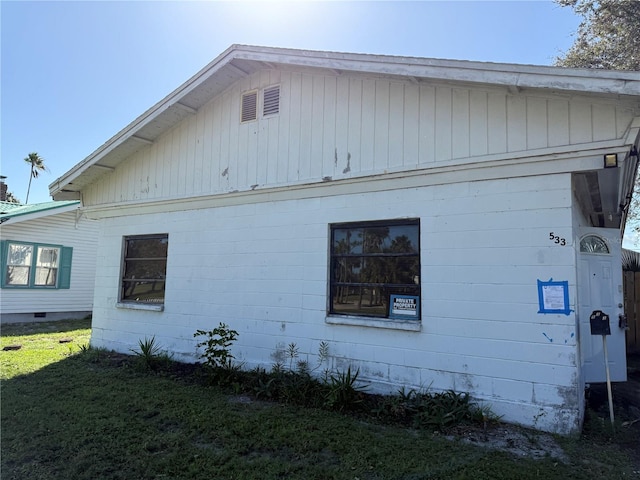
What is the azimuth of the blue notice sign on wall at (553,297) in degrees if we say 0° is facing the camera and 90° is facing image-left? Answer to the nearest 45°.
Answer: approximately 0°

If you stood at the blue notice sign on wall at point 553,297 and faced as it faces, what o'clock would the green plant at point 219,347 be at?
The green plant is roughly at 3 o'clock from the blue notice sign on wall.

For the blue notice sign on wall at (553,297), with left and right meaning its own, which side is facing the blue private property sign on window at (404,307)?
right

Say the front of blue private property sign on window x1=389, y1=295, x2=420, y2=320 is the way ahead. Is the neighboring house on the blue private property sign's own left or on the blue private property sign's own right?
on the blue private property sign's own right

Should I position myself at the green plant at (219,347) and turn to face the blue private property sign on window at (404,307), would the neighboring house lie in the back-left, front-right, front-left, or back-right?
back-left

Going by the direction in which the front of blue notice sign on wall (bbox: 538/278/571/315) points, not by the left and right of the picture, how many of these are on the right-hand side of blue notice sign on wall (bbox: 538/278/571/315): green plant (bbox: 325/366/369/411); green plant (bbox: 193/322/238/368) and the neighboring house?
3

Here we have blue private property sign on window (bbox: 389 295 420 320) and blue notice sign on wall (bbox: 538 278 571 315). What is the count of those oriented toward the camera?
2
